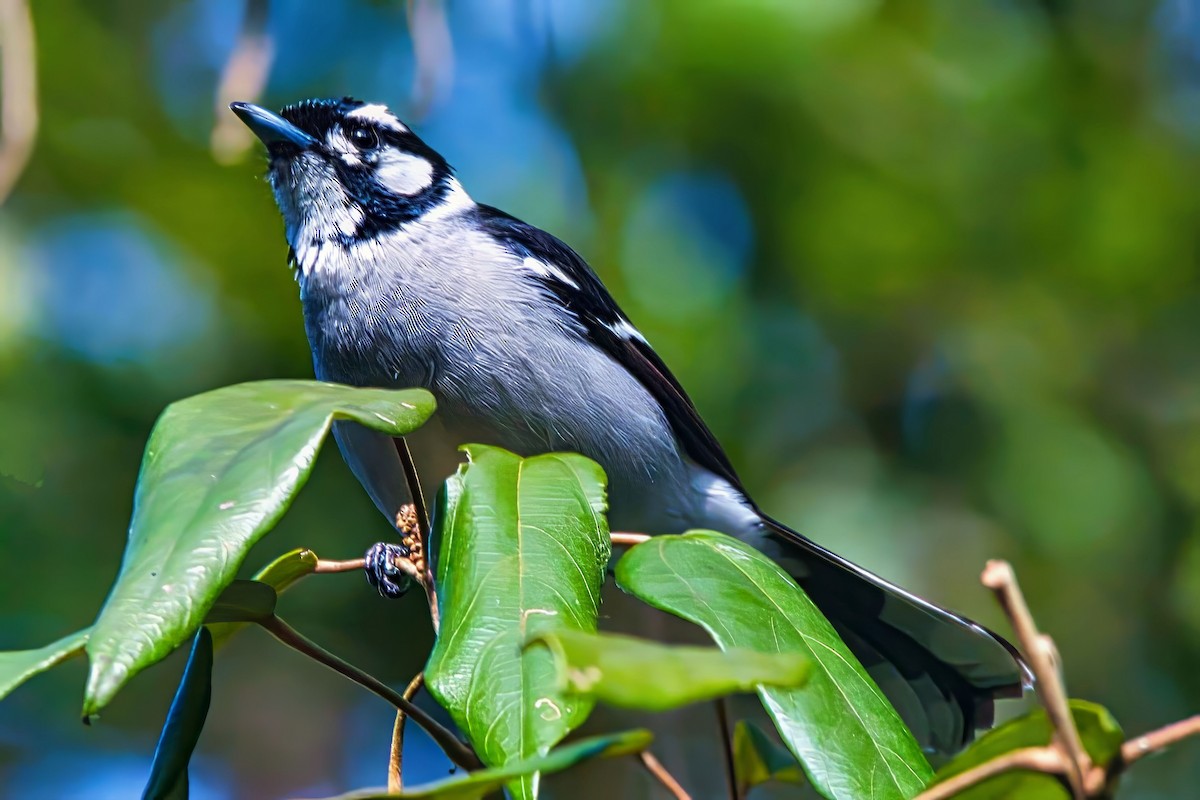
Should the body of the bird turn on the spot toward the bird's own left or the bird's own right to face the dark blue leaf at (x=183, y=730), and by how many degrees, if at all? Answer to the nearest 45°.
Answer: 0° — it already faces it

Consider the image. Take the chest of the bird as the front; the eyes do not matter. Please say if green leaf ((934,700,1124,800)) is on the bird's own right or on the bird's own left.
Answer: on the bird's own left

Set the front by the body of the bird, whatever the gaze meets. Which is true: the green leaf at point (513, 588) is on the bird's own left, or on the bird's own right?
on the bird's own left

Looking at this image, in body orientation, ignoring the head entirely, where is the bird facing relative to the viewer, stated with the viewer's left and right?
facing to the left of the viewer

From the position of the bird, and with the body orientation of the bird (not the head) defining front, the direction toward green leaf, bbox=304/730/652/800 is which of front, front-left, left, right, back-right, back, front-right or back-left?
left

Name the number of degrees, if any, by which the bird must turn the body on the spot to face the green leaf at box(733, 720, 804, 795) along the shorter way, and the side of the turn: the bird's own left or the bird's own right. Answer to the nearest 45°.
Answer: approximately 135° to the bird's own left

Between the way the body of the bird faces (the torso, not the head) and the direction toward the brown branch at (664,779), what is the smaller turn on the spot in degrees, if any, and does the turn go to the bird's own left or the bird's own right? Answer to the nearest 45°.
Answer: approximately 90° to the bird's own left
